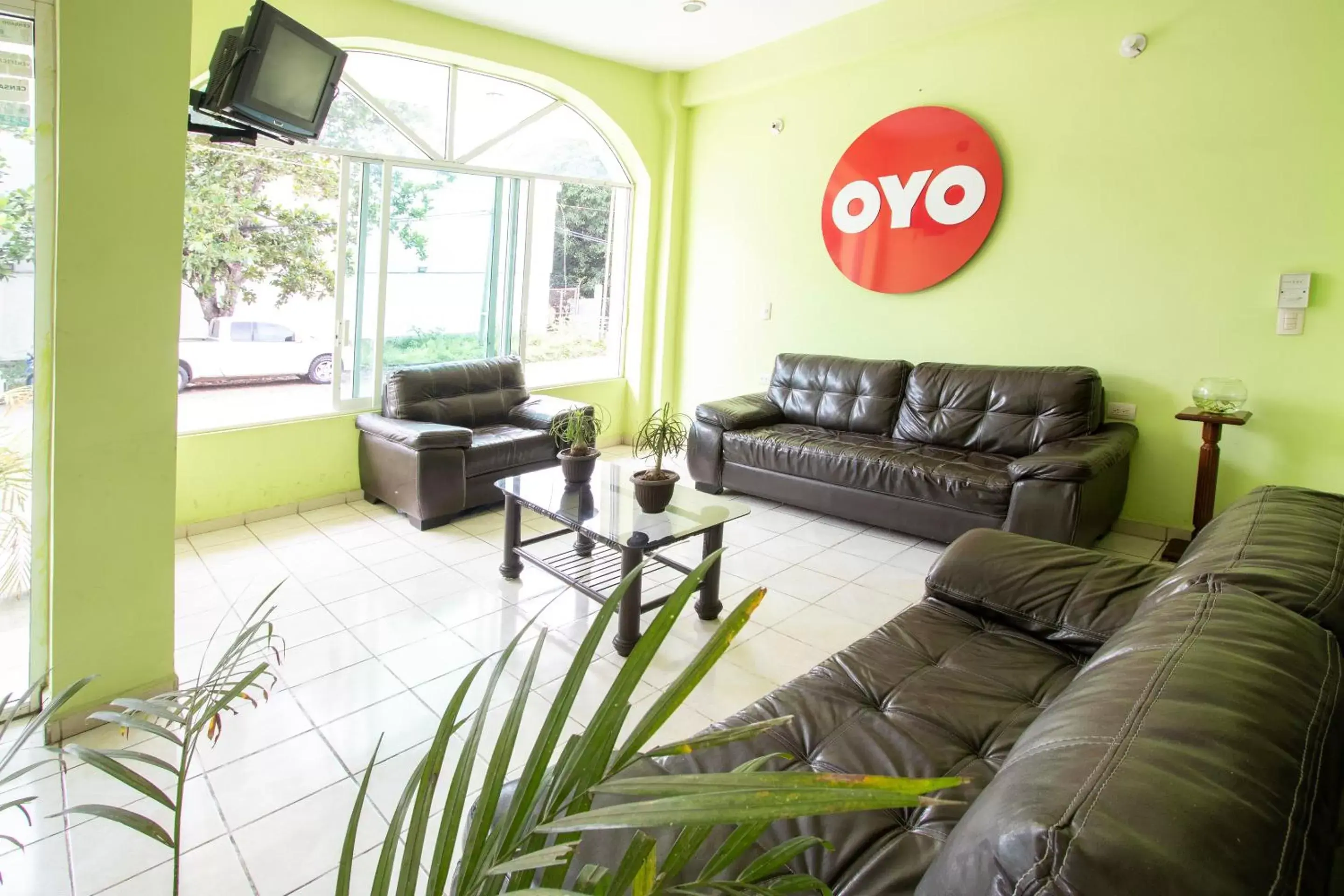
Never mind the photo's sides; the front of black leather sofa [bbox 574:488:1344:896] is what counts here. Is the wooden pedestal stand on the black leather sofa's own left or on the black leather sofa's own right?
on the black leather sofa's own right

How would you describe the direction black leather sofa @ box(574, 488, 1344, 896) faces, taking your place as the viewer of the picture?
facing away from the viewer and to the left of the viewer

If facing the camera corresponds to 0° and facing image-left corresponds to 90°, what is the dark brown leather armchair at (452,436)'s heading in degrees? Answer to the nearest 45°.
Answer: approximately 315°

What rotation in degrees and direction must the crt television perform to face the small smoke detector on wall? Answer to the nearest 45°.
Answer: approximately 45° to its left

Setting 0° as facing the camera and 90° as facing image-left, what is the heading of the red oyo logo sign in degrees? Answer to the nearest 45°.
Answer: approximately 45°

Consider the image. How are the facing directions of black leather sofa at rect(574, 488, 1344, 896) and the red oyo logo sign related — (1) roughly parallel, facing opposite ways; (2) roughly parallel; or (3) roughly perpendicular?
roughly perpendicular
